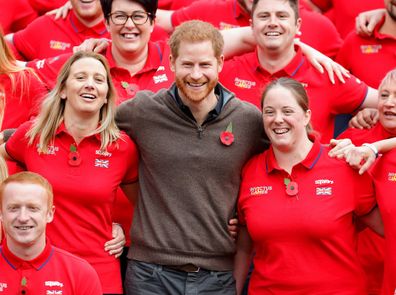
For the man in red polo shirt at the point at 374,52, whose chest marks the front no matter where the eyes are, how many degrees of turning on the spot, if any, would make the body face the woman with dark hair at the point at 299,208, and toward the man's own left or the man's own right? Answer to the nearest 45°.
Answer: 0° — they already face them

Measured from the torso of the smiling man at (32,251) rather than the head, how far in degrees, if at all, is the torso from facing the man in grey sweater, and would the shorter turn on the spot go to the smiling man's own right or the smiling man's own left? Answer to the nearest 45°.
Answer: approximately 90° to the smiling man's own left

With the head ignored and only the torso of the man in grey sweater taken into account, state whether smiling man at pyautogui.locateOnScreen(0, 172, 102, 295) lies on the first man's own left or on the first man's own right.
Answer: on the first man's own right

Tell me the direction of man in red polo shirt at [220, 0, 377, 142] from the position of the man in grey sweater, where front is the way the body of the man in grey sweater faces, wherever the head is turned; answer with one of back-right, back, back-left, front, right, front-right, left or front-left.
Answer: back-left

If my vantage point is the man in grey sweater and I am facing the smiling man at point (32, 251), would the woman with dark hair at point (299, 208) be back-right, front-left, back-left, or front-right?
back-left

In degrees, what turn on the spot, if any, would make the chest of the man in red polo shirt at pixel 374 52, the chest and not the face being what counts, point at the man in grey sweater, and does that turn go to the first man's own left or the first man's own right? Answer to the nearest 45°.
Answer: approximately 45° to the first man's own right

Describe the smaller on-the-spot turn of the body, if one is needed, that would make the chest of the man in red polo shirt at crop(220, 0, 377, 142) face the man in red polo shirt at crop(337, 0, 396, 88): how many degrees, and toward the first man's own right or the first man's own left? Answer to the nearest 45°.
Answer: approximately 135° to the first man's own left
